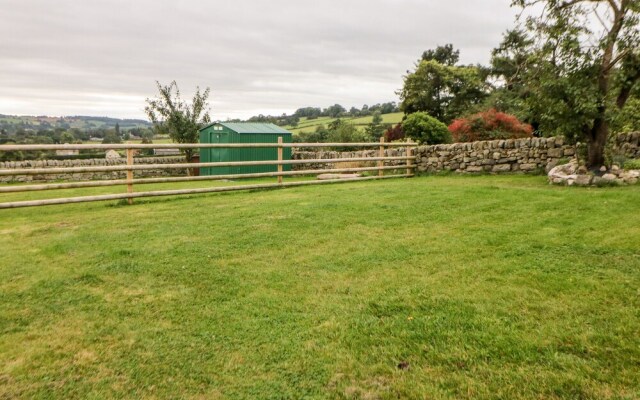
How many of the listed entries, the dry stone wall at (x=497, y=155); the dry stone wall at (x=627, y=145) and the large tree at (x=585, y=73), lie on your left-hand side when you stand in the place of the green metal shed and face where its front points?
3

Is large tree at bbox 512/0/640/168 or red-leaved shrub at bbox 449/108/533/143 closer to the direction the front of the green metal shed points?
the large tree

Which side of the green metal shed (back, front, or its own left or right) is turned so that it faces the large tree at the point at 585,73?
left

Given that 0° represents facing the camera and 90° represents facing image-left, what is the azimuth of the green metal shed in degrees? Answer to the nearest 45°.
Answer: approximately 45°

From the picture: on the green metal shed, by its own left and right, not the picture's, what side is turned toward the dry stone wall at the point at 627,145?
left

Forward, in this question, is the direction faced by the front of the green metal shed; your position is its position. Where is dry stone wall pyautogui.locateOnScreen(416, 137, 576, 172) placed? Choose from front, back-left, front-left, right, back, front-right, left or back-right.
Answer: left

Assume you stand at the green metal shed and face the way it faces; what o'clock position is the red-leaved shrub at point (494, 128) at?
The red-leaved shrub is roughly at 8 o'clock from the green metal shed.
